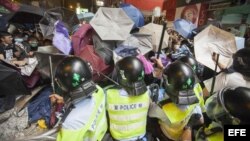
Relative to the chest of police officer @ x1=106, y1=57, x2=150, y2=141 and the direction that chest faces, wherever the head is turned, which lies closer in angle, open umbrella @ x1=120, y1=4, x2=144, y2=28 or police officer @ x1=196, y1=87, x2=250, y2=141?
the open umbrella

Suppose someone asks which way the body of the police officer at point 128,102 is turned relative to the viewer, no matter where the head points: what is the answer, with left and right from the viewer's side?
facing away from the viewer

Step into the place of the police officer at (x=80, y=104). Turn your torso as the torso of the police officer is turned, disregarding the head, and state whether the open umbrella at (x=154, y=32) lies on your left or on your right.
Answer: on your right

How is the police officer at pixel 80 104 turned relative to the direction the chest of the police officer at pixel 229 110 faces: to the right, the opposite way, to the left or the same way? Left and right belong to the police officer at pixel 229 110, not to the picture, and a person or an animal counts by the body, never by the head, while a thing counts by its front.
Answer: the same way

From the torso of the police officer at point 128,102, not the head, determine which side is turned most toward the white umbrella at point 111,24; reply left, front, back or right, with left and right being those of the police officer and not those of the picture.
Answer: front

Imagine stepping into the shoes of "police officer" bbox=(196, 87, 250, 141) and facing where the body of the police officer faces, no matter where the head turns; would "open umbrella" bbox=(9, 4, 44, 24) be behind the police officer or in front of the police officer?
in front

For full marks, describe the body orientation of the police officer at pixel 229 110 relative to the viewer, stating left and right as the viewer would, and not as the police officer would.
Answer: facing to the left of the viewer

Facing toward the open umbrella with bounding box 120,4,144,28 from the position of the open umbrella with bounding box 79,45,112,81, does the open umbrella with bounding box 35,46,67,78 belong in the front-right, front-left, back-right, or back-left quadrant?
back-left

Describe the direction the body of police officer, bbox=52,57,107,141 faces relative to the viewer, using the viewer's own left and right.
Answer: facing away from the viewer and to the left of the viewer

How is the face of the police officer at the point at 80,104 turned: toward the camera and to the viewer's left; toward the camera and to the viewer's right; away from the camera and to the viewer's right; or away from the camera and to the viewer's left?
away from the camera and to the viewer's left
